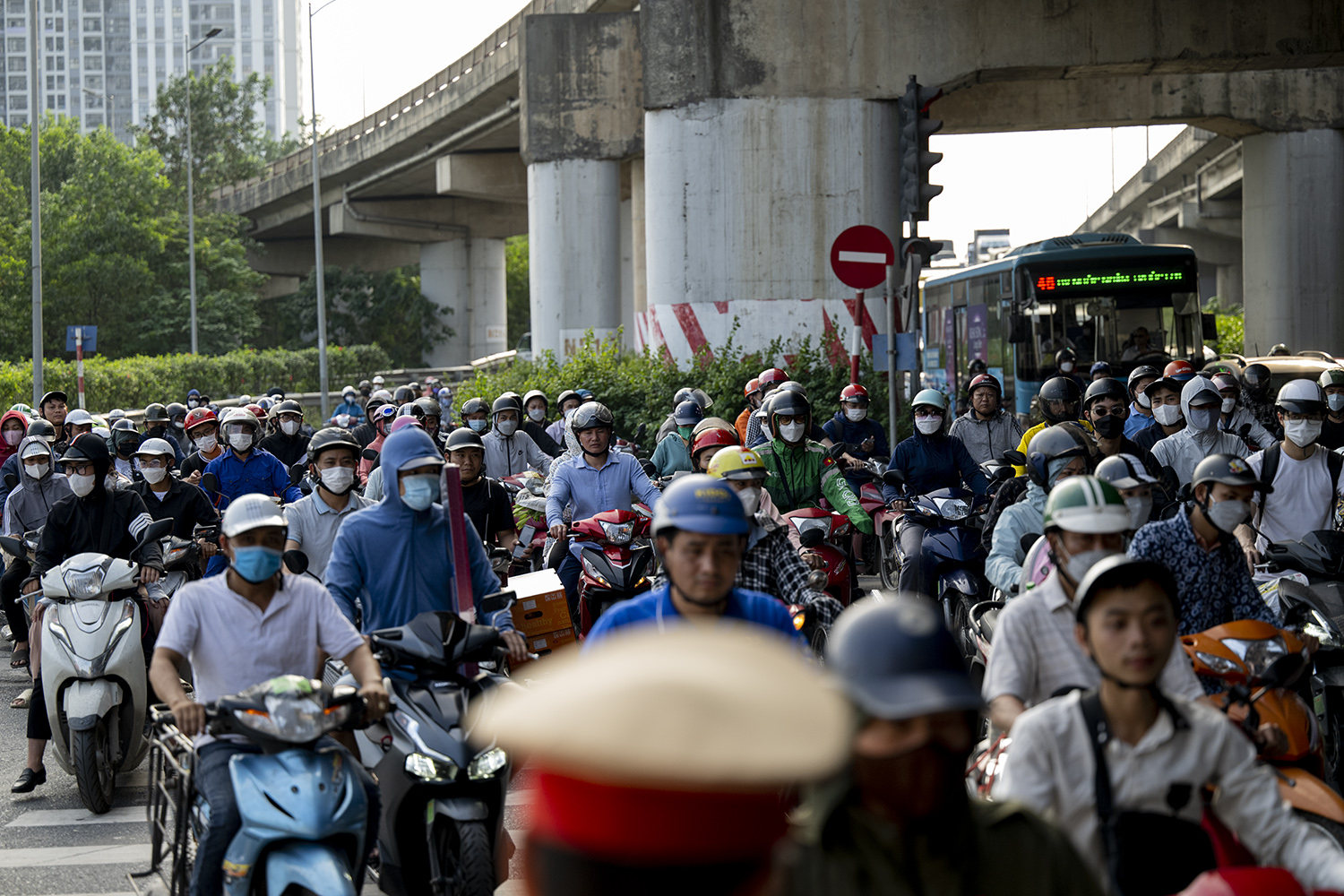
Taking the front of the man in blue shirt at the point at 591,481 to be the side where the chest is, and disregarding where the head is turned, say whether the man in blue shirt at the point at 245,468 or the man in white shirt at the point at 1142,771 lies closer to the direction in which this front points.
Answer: the man in white shirt

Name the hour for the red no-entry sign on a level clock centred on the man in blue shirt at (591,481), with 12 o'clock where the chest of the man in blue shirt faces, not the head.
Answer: The red no-entry sign is roughly at 7 o'clock from the man in blue shirt.

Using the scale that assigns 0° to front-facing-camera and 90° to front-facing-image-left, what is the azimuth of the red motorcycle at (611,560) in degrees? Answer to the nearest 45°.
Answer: approximately 0°

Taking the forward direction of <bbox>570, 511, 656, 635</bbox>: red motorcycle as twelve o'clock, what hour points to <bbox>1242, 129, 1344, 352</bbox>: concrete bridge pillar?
The concrete bridge pillar is roughly at 7 o'clock from the red motorcycle.

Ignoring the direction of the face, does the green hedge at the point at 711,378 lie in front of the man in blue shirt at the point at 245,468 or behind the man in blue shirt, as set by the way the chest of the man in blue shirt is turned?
behind

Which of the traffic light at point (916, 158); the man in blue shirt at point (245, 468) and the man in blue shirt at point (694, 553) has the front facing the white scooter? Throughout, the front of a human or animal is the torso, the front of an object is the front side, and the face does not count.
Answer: the man in blue shirt at point (245, 468)

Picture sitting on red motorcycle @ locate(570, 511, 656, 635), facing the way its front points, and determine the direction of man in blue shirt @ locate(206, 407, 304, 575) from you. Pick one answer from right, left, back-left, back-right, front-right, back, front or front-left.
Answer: back-right
